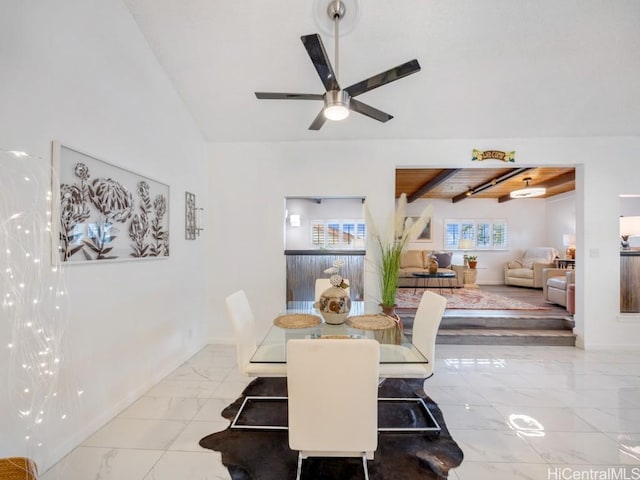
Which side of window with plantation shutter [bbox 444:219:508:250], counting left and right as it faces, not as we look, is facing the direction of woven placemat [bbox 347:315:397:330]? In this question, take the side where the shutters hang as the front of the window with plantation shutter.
front

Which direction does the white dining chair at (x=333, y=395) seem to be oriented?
away from the camera

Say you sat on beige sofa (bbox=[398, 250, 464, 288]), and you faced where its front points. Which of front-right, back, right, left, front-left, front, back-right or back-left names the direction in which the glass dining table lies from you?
front

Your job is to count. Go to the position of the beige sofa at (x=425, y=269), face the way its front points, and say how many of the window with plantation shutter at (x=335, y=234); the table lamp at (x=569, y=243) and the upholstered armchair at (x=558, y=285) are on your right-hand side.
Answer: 1

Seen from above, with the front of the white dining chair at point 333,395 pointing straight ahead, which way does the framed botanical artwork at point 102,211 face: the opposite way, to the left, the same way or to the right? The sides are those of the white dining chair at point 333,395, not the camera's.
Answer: to the right

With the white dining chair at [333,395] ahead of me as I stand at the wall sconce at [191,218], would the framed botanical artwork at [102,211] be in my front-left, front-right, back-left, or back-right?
front-right

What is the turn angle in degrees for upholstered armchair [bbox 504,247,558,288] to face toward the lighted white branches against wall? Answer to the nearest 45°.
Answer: approximately 45° to its left

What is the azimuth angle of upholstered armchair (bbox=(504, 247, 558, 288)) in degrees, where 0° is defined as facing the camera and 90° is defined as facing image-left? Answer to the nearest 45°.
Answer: approximately 45°

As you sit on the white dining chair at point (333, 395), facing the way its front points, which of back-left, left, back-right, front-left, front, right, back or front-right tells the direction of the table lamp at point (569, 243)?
front-right

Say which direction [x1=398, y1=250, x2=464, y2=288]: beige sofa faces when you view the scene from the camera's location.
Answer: facing the viewer

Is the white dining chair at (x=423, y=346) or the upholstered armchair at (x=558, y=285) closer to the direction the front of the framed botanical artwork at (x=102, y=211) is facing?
the white dining chair

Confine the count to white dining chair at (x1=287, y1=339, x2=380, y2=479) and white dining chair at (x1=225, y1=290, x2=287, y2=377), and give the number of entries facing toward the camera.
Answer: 0

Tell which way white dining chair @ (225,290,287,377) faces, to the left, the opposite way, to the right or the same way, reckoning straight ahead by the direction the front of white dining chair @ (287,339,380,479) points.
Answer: to the right

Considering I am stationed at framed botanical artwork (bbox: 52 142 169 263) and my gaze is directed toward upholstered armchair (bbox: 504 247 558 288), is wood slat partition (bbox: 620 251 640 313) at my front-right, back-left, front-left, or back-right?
front-right

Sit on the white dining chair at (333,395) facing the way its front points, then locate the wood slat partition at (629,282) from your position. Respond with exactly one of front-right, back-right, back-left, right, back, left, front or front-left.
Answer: front-right

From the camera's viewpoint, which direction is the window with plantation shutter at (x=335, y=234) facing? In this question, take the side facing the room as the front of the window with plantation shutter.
toward the camera

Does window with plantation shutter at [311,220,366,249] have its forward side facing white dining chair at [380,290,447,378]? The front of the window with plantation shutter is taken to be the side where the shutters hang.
yes

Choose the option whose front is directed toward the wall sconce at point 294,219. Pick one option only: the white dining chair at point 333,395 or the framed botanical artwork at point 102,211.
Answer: the white dining chair

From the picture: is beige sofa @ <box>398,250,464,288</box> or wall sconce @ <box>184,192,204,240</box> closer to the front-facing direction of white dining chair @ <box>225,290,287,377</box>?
the beige sofa
